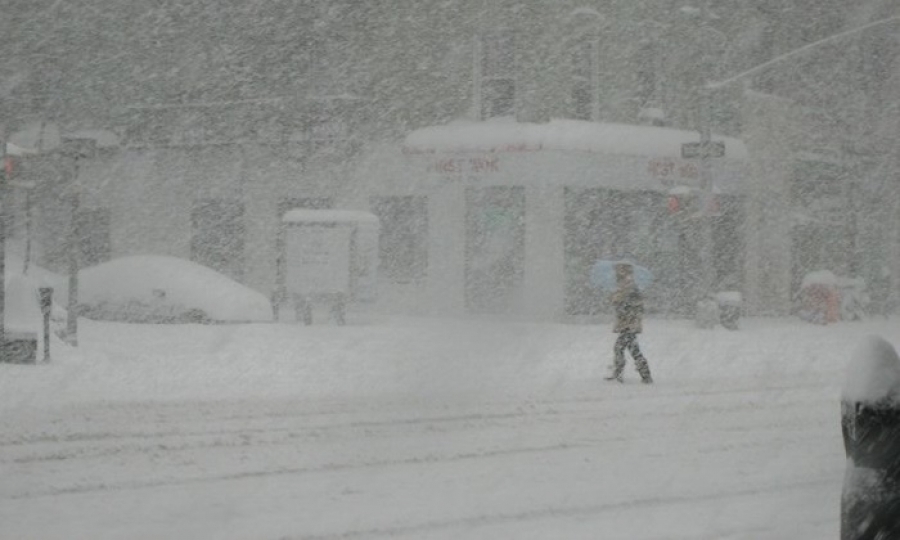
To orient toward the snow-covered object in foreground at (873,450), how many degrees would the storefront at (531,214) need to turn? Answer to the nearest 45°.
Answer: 0° — it already faces it

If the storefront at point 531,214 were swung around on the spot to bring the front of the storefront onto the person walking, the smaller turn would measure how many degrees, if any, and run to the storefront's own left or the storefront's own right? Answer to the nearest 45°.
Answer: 0° — it already faces them

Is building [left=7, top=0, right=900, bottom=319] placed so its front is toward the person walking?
yes

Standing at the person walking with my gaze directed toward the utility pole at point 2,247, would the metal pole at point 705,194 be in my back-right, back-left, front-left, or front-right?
back-right

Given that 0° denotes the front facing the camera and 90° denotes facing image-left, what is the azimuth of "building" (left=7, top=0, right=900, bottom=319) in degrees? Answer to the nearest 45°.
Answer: approximately 0°
